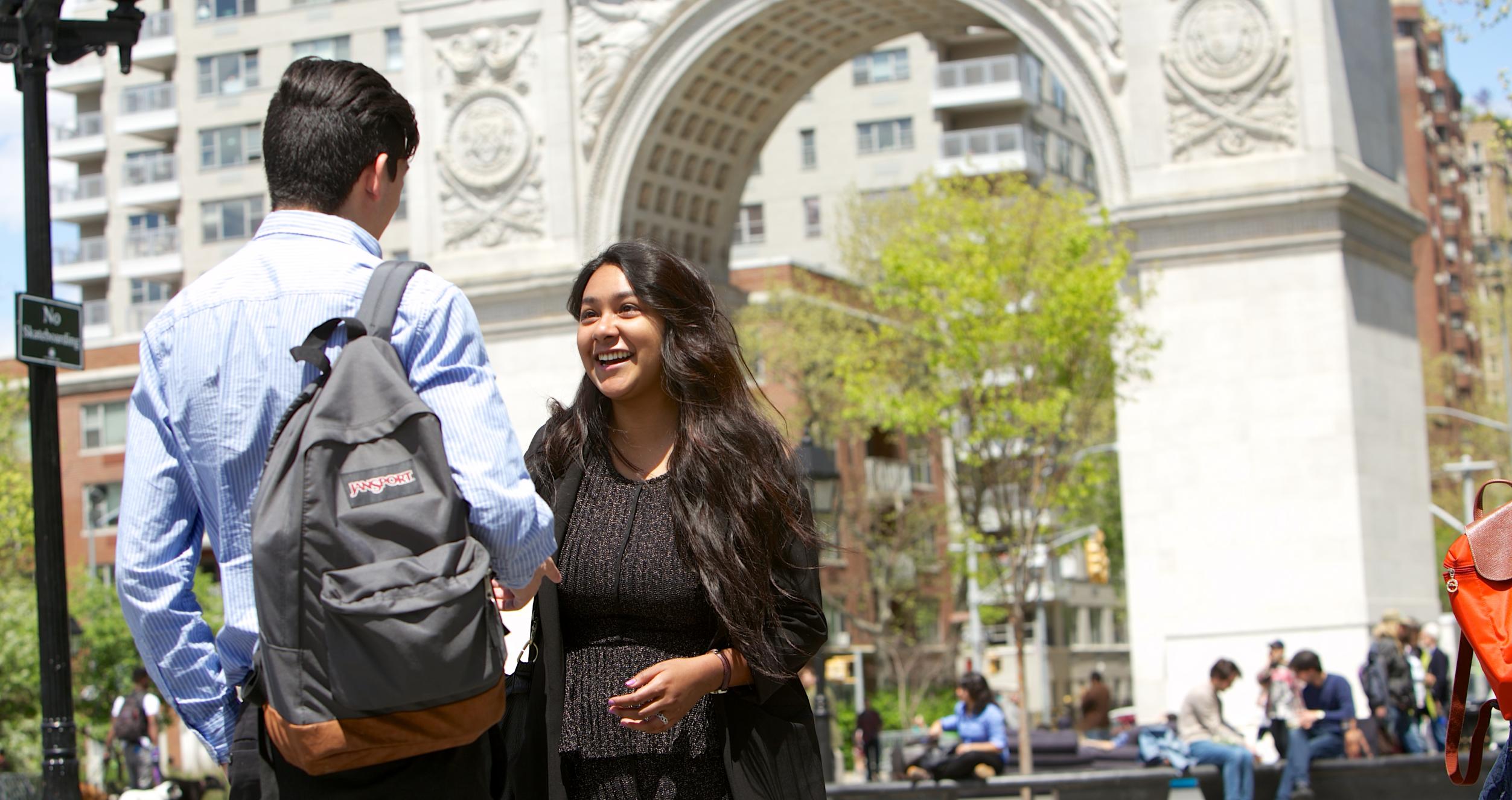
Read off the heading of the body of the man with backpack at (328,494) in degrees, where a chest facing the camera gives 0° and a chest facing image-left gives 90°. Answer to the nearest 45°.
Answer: approximately 225°

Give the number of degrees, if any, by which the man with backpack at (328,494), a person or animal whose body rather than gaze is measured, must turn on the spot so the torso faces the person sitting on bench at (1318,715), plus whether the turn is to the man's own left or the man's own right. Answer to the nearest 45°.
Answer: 0° — they already face them

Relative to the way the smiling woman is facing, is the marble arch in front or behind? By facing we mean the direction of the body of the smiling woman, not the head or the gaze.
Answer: behind

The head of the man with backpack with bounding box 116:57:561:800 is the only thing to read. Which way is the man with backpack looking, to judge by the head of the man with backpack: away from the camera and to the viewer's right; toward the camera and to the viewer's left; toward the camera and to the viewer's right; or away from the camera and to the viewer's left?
away from the camera and to the viewer's right

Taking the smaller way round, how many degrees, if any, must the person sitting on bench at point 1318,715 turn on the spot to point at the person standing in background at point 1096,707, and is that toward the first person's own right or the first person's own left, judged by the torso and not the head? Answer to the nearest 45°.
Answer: approximately 135° to the first person's own right
